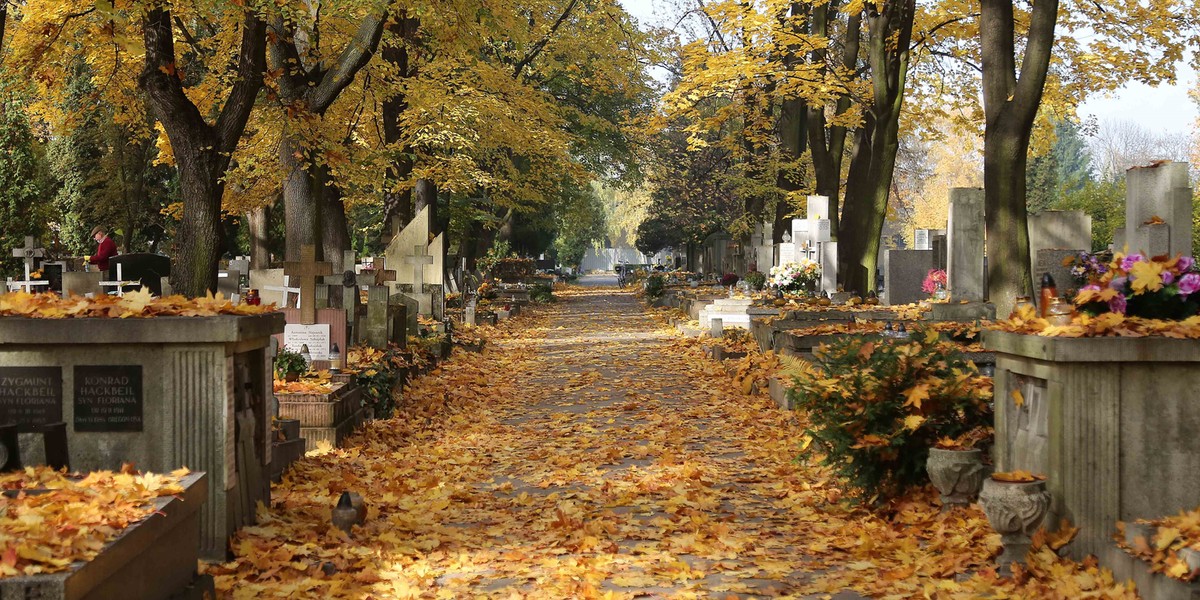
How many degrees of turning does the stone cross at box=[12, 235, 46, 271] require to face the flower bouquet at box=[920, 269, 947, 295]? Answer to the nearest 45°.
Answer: approximately 45° to its left

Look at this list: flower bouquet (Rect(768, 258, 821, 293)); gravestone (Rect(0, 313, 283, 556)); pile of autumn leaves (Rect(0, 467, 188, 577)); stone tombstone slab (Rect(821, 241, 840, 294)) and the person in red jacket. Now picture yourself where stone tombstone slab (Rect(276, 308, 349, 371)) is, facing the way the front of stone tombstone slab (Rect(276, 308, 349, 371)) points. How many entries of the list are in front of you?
2

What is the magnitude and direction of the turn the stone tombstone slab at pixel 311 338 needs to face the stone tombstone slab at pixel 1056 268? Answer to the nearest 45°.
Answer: approximately 90° to its left

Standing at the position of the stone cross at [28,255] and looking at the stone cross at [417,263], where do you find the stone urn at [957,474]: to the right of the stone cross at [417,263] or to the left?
right

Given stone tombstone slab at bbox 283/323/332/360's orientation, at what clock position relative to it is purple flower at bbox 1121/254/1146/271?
The purple flower is roughly at 11 o'clock from the stone tombstone slab.

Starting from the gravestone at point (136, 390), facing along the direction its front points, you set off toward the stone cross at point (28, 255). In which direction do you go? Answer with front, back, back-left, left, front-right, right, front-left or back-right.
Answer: back

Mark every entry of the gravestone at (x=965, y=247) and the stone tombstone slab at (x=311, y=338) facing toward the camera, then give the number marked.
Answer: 2
